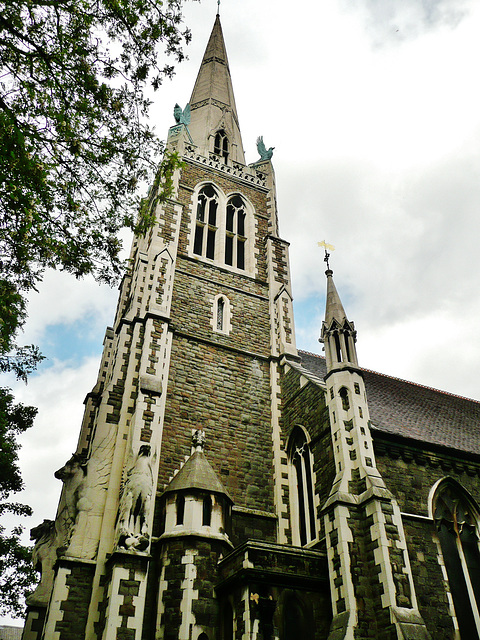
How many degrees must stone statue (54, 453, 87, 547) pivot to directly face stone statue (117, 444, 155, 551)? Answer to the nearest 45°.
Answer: approximately 135° to its left

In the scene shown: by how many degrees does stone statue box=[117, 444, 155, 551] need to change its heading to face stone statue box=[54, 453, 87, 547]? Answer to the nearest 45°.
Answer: approximately 135° to its right

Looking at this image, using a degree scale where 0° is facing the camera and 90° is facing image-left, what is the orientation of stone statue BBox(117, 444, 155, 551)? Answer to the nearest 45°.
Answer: approximately 0°

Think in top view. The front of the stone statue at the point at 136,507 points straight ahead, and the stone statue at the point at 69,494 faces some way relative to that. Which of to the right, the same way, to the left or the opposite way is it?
to the right

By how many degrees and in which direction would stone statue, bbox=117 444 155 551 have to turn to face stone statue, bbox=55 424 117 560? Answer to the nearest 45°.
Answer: approximately 135° to its right

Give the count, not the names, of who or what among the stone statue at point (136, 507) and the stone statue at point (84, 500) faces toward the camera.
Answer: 1

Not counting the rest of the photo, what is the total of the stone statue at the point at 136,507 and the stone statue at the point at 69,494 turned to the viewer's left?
1

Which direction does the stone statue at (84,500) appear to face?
to the viewer's left
